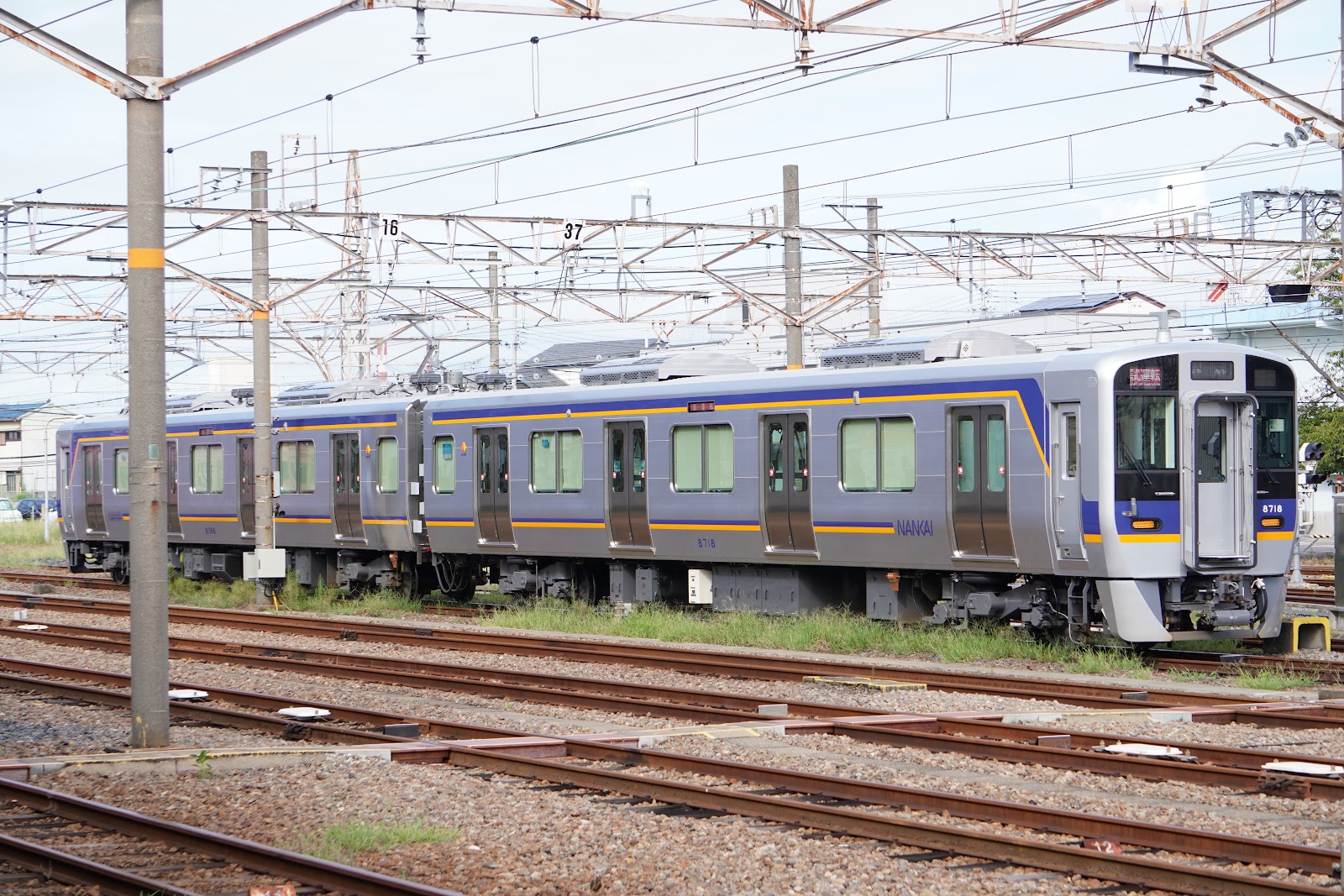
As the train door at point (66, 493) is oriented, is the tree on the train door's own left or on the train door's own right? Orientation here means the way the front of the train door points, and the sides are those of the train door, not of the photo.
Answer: on the train door's own left

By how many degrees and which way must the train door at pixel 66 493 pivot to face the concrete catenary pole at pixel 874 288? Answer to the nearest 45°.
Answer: approximately 90° to its left

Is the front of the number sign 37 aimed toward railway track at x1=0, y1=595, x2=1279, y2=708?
yes

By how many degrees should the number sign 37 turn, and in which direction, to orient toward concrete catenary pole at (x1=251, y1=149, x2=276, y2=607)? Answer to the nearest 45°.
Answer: approximately 45° to its right

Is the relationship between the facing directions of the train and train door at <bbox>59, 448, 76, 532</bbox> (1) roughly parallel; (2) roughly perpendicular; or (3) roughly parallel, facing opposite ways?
roughly perpendicular

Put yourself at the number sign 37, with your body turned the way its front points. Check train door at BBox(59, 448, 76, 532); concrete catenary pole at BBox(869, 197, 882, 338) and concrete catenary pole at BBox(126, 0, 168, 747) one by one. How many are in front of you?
1

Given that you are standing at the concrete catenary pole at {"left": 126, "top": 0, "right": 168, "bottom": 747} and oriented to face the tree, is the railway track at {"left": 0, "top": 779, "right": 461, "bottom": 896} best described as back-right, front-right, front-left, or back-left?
back-right

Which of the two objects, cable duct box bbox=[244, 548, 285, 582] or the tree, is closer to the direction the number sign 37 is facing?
the cable duct box

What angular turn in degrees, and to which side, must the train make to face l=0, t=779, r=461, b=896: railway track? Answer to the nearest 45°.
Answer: approximately 90° to its right

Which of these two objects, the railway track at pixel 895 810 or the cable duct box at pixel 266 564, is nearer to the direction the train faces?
the railway track

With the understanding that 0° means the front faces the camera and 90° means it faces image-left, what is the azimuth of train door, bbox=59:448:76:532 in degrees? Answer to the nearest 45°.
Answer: approximately 45°

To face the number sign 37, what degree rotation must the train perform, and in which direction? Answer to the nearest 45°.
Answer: approximately 180°

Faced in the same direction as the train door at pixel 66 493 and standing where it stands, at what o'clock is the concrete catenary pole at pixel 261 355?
The concrete catenary pole is roughly at 10 o'clock from the train door.

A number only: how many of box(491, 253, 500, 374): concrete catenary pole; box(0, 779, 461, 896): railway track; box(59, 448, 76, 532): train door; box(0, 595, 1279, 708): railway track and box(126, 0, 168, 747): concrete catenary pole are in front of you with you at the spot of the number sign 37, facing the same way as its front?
3

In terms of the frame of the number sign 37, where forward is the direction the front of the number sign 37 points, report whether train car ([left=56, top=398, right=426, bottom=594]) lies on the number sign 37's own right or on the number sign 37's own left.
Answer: on the number sign 37's own right

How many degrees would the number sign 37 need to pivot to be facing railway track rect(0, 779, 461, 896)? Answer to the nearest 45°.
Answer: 0° — it already faces it

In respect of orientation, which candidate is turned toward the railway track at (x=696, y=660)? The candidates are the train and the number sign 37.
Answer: the number sign 37
